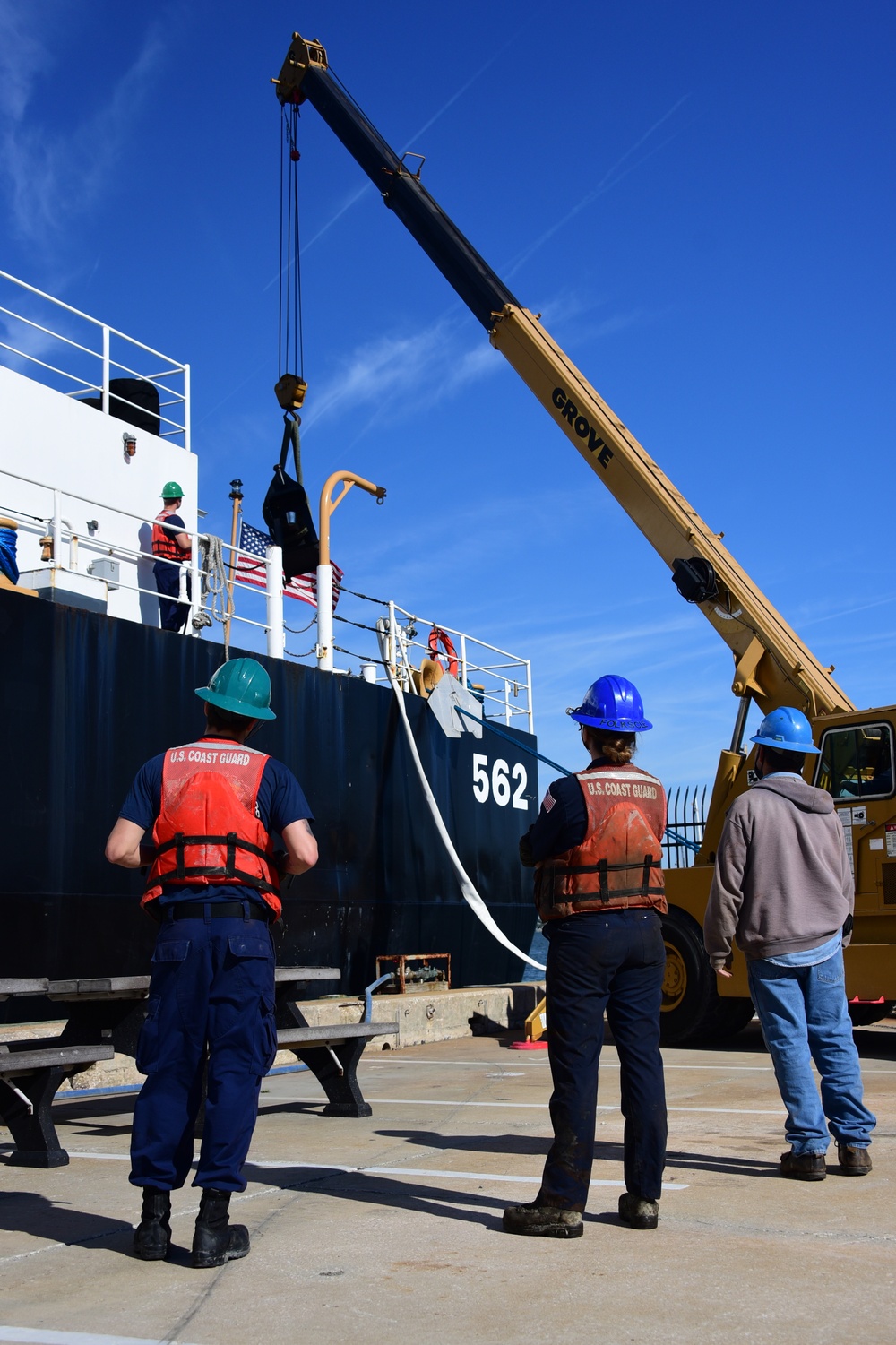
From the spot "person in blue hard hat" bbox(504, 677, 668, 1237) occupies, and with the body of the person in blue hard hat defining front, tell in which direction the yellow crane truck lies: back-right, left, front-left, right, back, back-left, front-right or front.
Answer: front-right

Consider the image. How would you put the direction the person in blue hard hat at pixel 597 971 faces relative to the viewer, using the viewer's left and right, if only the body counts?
facing away from the viewer and to the left of the viewer

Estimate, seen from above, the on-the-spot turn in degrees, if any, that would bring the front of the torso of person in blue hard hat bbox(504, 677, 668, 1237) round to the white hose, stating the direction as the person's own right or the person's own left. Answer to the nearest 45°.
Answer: approximately 45° to the person's own right

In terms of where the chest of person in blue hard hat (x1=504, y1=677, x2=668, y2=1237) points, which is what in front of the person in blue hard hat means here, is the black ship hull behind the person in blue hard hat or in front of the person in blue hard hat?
in front
